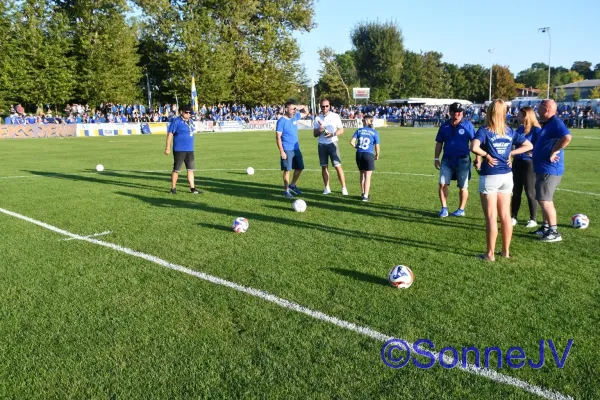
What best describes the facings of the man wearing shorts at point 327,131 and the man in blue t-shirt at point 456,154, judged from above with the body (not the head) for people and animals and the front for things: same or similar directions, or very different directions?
same or similar directions

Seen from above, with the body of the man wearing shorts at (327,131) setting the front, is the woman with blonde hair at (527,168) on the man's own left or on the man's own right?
on the man's own left

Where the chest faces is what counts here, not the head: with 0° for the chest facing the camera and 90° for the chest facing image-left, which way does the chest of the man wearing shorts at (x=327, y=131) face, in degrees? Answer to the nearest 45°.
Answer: approximately 0°

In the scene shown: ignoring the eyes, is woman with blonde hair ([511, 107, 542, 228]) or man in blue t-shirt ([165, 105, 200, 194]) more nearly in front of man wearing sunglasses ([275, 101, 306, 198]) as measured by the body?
the woman with blonde hair

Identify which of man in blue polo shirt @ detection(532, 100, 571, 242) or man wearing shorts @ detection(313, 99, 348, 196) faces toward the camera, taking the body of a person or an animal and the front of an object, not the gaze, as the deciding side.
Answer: the man wearing shorts

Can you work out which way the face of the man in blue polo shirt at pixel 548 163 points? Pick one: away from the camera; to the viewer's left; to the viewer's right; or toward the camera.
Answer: to the viewer's left

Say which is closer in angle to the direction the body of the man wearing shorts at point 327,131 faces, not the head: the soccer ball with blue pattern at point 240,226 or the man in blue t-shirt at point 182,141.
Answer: the soccer ball with blue pattern

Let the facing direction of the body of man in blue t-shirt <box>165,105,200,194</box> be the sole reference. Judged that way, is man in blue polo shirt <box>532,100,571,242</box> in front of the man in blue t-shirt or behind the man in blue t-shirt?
in front

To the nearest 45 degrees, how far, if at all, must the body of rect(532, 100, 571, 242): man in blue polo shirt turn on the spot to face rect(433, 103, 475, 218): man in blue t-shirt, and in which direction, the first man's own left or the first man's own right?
approximately 45° to the first man's own right

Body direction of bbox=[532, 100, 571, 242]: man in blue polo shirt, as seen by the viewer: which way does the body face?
to the viewer's left

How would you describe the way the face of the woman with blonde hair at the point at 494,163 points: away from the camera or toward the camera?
away from the camera

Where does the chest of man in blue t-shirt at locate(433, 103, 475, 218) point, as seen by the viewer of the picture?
toward the camera
